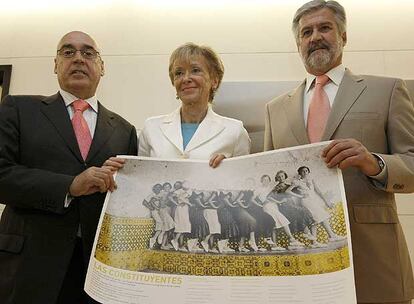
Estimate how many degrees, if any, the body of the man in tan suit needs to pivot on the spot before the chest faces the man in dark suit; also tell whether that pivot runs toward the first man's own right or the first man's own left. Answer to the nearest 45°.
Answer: approximately 45° to the first man's own right

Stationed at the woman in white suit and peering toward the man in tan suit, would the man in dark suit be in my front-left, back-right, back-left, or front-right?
back-right

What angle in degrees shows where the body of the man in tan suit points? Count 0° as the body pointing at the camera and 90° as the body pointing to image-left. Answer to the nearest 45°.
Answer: approximately 45°

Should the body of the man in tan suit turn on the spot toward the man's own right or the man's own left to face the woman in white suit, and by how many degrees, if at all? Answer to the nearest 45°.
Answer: approximately 45° to the man's own right
